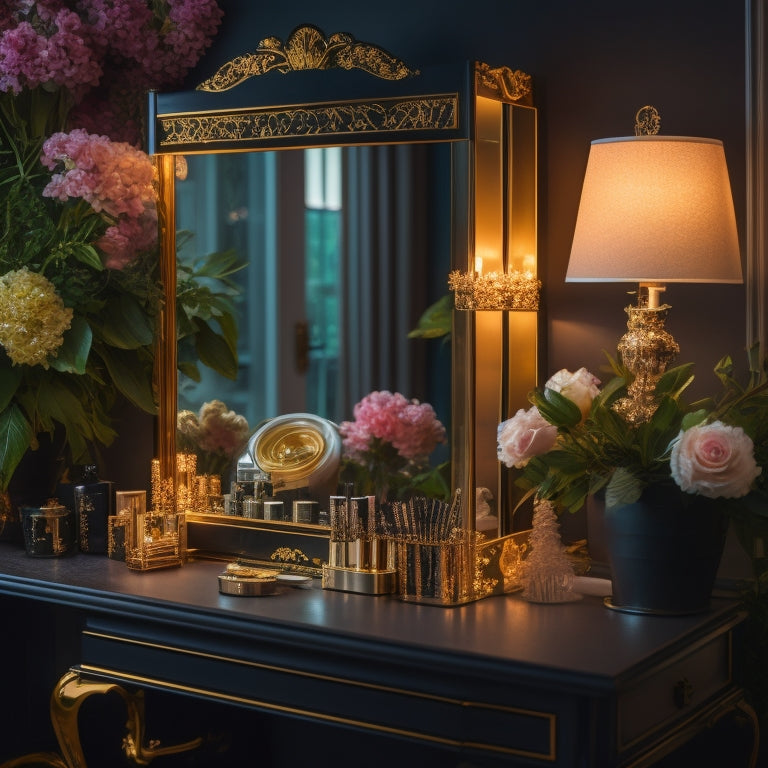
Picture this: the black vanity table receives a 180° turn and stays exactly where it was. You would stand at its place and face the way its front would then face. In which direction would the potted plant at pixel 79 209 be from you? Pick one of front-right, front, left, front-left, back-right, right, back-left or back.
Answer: left

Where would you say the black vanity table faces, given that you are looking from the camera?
facing the viewer and to the left of the viewer
